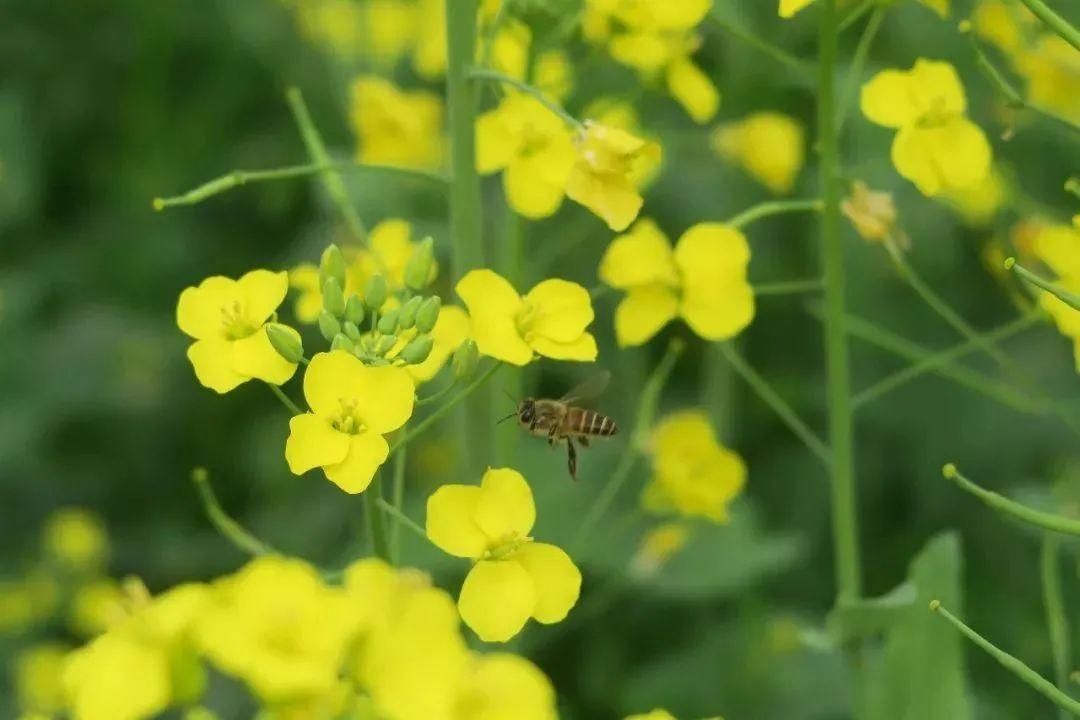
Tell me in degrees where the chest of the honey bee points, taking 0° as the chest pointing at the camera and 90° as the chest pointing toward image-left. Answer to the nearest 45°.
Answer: approximately 90°

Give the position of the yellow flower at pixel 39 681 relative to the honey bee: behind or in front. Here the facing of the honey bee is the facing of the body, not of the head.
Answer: in front

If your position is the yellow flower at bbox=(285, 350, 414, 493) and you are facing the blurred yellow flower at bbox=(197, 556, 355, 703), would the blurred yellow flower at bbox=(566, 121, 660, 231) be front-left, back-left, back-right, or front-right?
back-left

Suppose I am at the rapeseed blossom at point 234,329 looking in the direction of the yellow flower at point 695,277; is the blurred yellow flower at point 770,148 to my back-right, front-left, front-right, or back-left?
front-left
